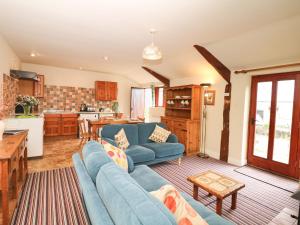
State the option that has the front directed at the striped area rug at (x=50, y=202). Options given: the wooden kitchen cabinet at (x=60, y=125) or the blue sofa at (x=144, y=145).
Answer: the wooden kitchen cabinet

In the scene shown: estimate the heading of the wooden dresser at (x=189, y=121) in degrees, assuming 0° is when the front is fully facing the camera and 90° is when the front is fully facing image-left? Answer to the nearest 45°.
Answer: approximately 45°

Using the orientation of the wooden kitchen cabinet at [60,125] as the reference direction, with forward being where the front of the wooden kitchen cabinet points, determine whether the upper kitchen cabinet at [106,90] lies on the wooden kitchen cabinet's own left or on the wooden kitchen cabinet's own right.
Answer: on the wooden kitchen cabinet's own left

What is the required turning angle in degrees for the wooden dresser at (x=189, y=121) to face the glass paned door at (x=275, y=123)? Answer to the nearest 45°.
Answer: approximately 90° to its left

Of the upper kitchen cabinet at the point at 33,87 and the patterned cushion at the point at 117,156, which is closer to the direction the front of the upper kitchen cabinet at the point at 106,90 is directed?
the patterned cushion

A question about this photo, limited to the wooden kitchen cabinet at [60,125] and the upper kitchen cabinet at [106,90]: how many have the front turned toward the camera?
2

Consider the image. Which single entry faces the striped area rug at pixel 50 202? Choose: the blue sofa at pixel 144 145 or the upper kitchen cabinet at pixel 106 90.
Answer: the upper kitchen cabinet

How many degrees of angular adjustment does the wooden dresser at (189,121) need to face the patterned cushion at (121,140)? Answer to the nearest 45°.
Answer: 0° — it already faces it
